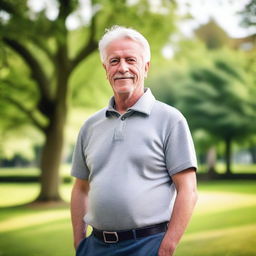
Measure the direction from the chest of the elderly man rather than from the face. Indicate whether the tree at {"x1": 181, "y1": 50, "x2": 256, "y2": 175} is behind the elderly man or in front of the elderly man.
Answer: behind

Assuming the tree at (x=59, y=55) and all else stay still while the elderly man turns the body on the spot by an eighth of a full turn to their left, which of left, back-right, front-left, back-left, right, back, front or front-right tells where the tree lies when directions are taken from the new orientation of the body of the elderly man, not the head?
back

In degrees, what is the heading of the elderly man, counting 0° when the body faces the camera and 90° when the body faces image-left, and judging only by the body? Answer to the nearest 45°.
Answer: approximately 45°
